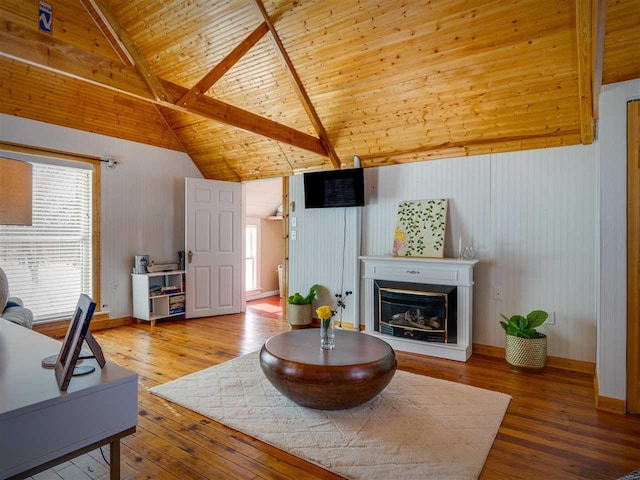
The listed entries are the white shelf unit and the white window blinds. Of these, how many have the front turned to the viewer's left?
0

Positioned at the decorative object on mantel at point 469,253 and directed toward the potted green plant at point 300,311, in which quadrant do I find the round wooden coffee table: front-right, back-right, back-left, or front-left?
front-left

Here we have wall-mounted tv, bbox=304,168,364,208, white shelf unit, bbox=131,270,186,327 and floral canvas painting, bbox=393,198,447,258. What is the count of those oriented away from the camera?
0

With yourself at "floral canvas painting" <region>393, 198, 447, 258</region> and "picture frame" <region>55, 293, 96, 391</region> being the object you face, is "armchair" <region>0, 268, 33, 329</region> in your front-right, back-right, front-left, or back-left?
front-right

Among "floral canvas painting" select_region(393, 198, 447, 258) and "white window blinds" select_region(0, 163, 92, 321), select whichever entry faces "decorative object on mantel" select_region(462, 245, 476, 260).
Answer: the white window blinds

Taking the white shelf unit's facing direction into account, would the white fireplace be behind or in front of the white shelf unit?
in front

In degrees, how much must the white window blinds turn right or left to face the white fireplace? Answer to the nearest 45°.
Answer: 0° — it already faces it

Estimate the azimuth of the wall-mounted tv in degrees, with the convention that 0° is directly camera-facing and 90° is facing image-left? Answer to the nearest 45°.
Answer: approximately 45°

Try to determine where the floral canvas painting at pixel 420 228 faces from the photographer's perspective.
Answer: facing the viewer and to the left of the viewer

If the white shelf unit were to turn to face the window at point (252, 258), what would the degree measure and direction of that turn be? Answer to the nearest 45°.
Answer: approximately 90° to its left

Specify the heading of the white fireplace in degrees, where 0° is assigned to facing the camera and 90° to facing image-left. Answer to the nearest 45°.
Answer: approximately 45°

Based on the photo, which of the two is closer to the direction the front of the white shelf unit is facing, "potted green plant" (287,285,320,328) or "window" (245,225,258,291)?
the potted green plant

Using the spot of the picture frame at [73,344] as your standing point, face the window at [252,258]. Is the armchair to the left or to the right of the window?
left

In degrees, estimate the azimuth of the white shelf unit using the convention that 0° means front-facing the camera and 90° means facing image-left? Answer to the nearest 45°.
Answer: approximately 315°
